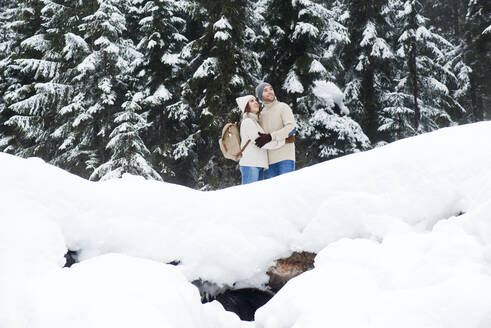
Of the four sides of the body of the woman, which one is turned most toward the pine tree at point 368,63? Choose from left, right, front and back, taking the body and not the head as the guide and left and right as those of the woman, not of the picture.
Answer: left

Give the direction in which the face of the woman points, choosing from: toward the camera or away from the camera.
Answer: toward the camera

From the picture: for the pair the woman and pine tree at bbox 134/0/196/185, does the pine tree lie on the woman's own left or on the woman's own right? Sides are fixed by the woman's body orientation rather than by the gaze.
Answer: on the woman's own left

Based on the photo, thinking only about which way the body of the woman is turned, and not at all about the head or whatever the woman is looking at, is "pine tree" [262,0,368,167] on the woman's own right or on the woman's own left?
on the woman's own left

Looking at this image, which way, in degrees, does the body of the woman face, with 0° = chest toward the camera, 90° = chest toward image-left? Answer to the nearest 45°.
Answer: approximately 270°

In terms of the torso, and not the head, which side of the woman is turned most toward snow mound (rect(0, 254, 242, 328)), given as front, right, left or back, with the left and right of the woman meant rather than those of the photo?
right

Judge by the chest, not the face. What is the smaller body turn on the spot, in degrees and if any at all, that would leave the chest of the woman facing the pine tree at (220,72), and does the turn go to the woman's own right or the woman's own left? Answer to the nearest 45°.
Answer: approximately 90° to the woman's own left

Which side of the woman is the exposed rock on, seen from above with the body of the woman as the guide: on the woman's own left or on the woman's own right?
on the woman's own right
